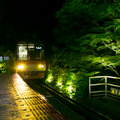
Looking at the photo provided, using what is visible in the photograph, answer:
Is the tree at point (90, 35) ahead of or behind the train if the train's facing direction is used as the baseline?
ahead

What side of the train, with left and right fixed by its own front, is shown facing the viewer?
front
